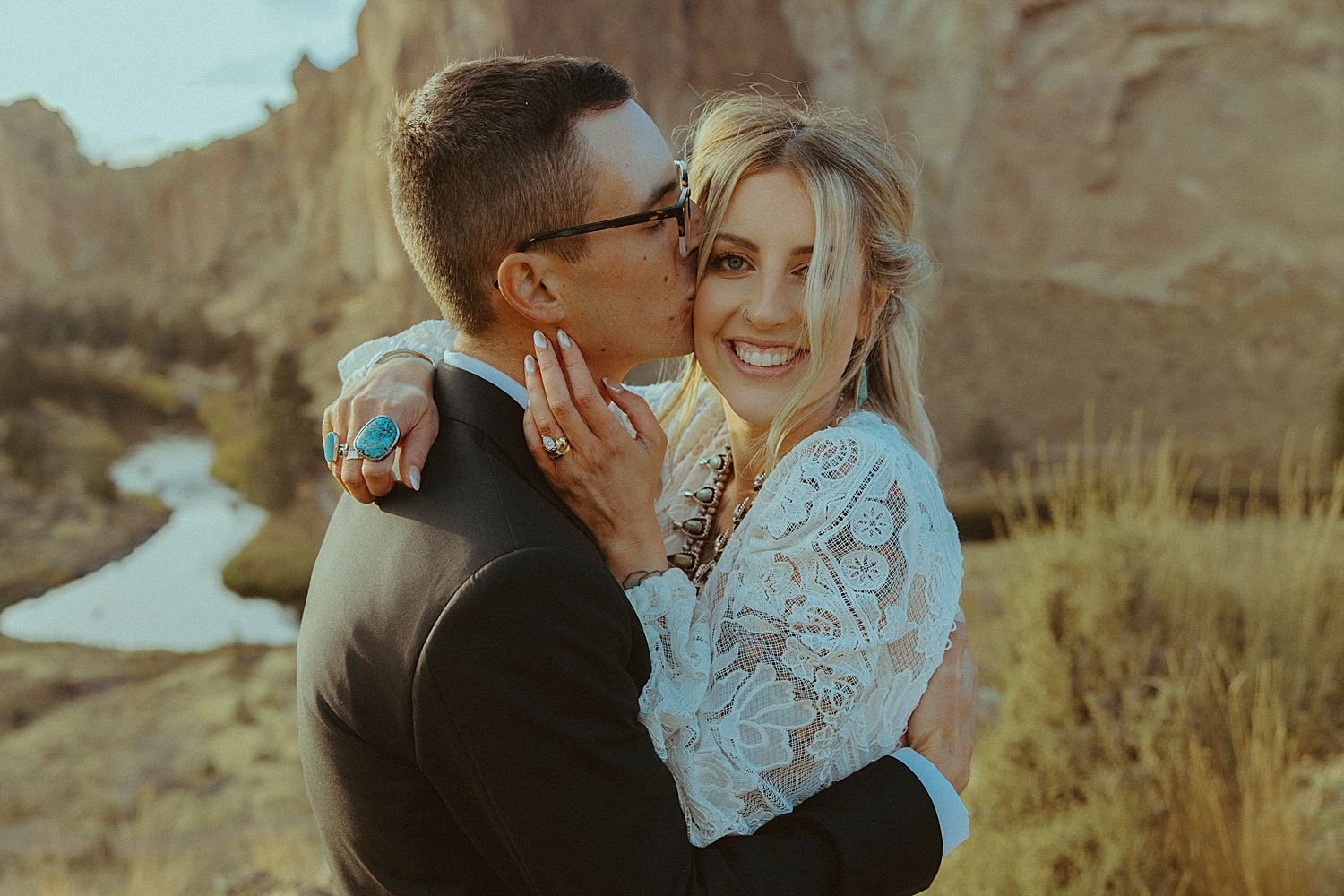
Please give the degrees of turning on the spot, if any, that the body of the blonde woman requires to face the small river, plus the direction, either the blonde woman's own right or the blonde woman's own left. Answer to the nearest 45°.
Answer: approximately 90° to the blonde woman's own right

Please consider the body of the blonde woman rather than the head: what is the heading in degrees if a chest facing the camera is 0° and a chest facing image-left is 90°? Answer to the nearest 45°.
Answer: approximately 45°
